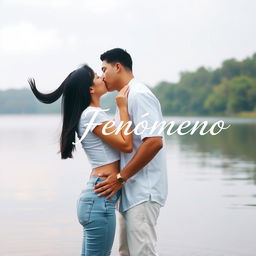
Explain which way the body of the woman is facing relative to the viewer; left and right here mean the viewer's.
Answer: facing to the right of the viewer

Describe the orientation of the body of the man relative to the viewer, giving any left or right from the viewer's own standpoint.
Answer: facing to the left of the viewer

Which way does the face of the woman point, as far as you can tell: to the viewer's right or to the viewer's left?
to the viewer's right

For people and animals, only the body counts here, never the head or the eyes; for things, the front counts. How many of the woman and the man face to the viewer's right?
1

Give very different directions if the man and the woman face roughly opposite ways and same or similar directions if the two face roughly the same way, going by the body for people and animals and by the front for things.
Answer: very different directions

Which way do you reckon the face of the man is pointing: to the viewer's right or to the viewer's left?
to the viewer's left
